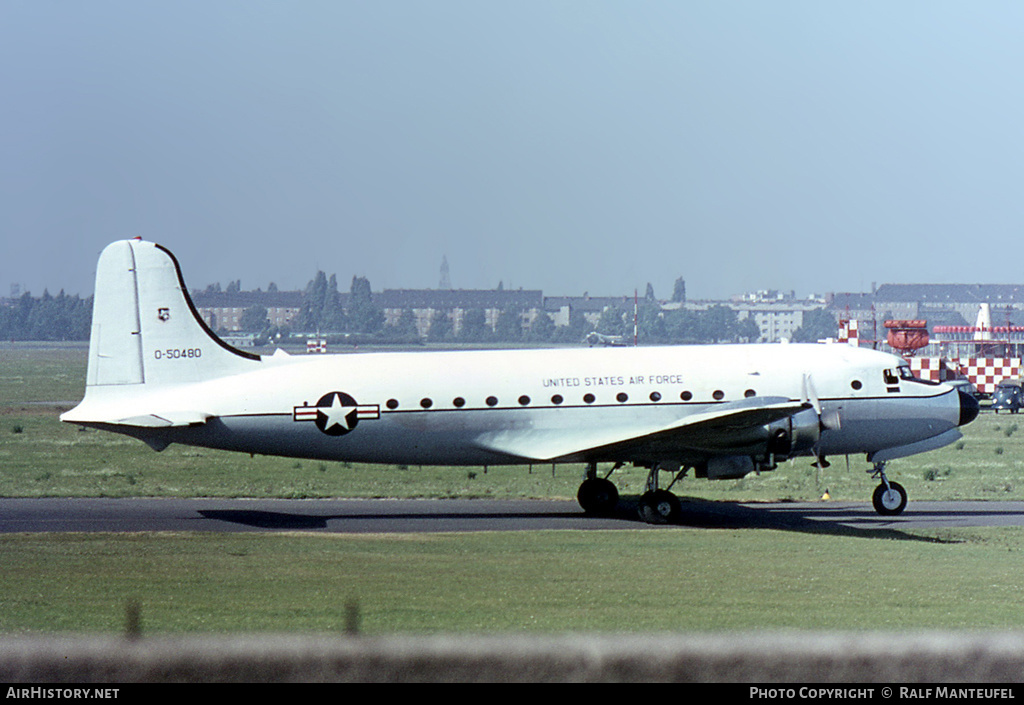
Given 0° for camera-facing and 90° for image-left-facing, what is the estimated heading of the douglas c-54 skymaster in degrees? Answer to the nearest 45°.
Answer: approximately 270°
